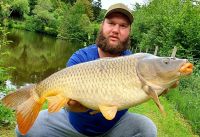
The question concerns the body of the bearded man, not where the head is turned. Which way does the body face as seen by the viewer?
toward the camera

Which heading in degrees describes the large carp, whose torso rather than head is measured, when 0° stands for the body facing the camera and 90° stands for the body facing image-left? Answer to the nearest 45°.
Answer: approximately 270°

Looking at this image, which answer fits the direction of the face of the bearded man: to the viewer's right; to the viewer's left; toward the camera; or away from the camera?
toward the camera
